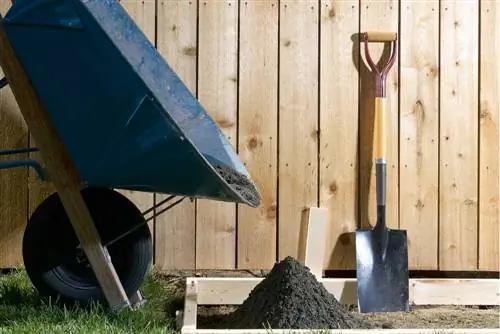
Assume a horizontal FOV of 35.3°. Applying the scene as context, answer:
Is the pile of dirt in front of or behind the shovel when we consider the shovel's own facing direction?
in front

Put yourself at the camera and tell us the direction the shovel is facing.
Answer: facing the viewer

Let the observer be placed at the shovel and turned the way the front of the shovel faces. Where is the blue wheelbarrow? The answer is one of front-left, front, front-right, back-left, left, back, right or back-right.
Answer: front-right

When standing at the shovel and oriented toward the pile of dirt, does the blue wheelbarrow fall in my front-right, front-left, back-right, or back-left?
front-right

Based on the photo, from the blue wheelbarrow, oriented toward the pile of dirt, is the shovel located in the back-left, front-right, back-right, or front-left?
front-left
